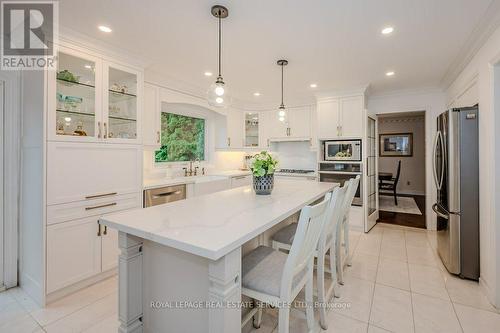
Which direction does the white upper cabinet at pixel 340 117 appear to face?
toward the camera

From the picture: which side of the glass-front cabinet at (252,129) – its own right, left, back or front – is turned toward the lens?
front

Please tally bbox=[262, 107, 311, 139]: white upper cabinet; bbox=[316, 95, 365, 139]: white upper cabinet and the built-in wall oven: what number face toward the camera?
3

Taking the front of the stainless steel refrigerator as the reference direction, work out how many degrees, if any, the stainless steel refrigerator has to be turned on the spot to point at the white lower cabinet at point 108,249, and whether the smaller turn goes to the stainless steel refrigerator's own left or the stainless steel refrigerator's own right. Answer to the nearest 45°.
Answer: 0° — it already faces it

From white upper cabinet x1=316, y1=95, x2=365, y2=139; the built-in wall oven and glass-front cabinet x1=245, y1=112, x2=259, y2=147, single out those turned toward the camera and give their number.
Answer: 3

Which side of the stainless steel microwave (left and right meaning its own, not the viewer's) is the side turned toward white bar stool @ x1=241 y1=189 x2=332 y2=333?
front

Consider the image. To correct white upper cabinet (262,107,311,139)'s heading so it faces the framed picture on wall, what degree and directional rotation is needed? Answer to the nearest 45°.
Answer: approximately 135° to its left

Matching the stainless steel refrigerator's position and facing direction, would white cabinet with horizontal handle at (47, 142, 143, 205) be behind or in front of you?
in front

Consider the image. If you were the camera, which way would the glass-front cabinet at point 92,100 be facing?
facing the viewer and to the right of the viewer

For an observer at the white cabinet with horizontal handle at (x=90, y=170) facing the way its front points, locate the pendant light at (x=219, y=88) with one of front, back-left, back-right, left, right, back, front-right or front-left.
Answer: front

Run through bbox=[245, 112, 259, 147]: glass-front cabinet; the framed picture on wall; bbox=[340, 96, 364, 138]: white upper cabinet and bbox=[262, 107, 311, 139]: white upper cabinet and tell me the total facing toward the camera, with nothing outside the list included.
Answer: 4

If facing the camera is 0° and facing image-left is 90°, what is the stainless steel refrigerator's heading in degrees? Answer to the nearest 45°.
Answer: approximately 45°
